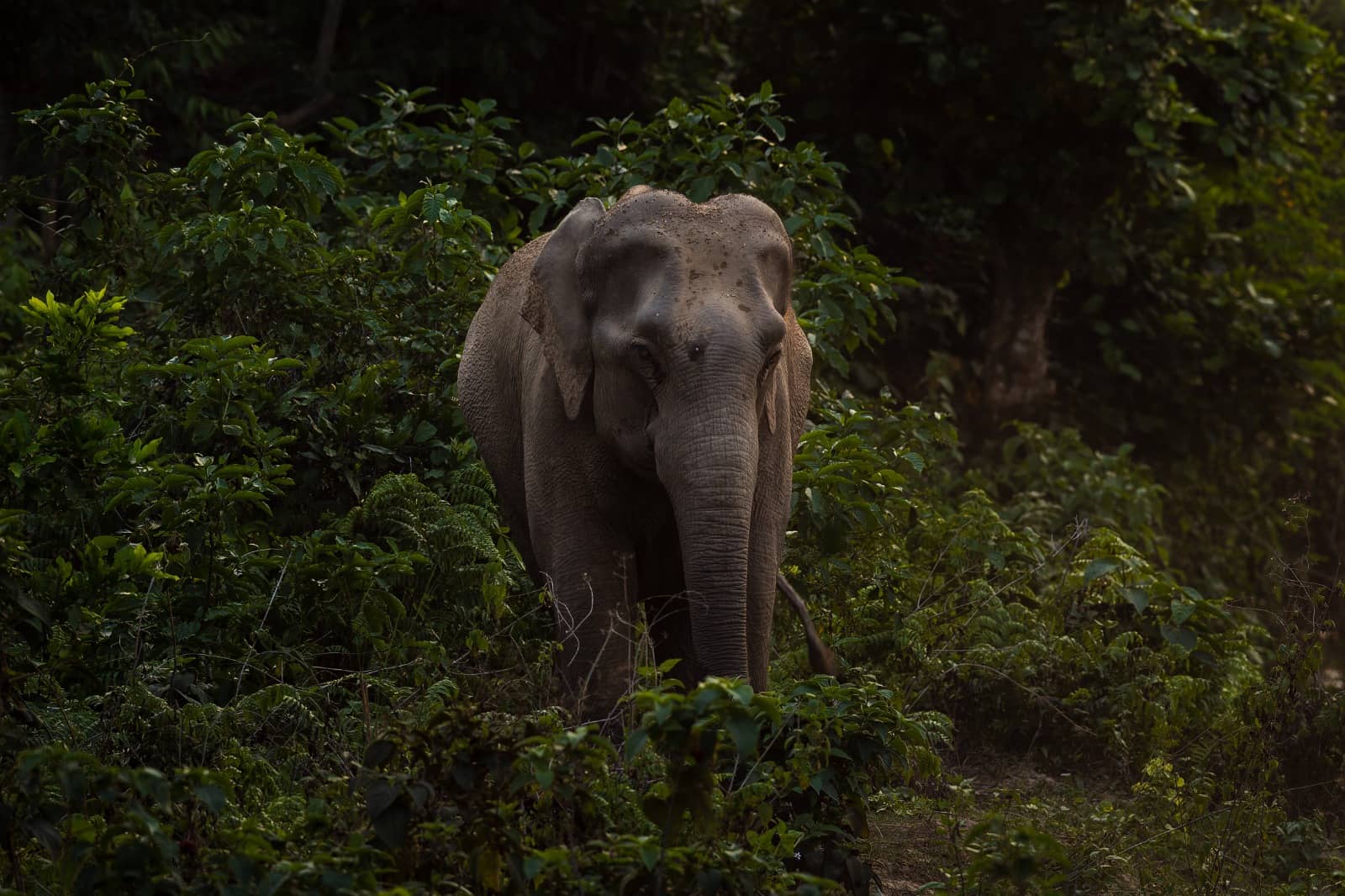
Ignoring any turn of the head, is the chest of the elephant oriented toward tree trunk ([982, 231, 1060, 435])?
no

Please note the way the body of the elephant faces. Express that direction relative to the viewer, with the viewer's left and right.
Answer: facing the viewer
